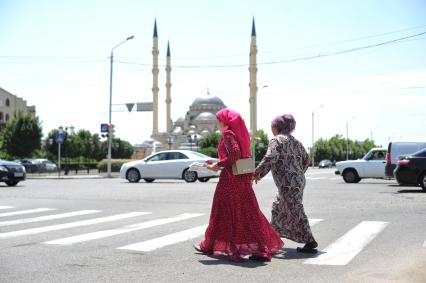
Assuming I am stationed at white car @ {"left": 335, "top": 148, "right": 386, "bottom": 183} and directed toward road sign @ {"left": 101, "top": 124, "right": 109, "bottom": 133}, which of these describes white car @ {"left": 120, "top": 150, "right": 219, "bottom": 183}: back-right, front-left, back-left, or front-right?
front-left

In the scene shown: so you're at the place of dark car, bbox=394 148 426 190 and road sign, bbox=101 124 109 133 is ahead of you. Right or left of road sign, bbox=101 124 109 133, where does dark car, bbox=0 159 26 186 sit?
left

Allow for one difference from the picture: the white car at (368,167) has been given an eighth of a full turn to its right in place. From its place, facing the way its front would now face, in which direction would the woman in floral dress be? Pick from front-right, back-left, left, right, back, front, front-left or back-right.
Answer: back-left

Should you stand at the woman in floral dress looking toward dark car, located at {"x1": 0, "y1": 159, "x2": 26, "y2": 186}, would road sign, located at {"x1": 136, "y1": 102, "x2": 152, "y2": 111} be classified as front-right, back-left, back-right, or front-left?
front-right

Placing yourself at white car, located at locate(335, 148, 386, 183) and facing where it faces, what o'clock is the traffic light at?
The traffic light is roughly at 1 o'clock from the white car.
